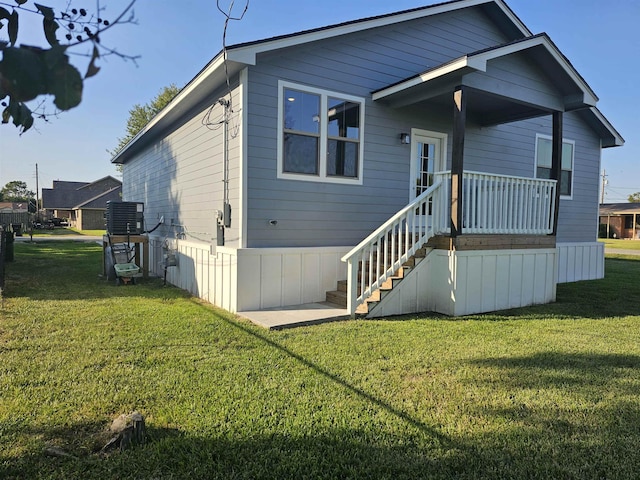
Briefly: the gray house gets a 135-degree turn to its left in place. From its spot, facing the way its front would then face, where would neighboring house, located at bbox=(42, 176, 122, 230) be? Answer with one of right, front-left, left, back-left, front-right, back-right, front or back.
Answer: front-left

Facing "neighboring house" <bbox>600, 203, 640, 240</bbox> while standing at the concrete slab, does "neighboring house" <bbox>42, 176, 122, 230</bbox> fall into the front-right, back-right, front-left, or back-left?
front-left

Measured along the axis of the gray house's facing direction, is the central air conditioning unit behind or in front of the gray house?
behind

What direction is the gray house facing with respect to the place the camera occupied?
facing the viewer and to the right of the viewer

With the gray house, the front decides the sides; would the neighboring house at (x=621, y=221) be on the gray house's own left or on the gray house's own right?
on the gray house's own left
